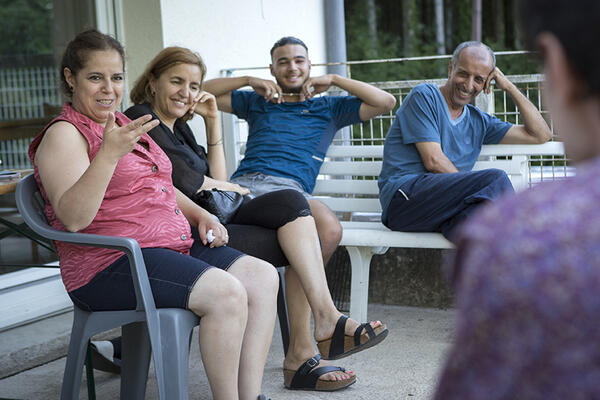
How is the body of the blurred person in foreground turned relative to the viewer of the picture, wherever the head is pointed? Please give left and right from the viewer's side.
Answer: facing away from the viewer and to the left of the viewer

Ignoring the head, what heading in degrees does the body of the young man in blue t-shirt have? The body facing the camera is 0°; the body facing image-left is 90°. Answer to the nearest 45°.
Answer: approximately 0°

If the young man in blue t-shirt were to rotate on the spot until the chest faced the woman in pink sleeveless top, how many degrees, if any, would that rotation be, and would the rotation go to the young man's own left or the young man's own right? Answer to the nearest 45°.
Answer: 0° — they already face them

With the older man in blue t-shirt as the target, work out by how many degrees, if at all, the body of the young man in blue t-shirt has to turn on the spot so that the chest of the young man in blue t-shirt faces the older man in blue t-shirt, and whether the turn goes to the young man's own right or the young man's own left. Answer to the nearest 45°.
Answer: approximately 45° to the young man's own left

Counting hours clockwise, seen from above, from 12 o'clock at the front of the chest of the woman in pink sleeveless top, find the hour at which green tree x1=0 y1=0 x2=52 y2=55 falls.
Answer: The green tree is roughly at 7 o'clock from the woman in pink sleeveless top.

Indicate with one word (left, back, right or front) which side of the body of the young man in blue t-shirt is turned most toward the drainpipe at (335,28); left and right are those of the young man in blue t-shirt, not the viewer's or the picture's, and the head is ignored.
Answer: back

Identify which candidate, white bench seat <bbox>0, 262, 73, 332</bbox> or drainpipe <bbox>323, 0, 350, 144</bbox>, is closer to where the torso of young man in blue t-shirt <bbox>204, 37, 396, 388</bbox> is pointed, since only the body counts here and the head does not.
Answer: the white bench seat

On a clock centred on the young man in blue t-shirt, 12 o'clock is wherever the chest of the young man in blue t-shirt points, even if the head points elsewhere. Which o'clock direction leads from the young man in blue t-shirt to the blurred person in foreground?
The blurred person in foreground is roughly at 12 o'clock from the young man in blue t-shirt.

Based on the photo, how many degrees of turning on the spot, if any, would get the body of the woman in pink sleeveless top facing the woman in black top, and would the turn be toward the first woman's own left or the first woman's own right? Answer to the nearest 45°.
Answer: approximately 90° to the first woman's own left

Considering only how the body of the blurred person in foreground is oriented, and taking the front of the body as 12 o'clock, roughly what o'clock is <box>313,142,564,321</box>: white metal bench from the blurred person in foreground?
The white metal bench is roughly at 1 o'clock from the blurred person in foreground.

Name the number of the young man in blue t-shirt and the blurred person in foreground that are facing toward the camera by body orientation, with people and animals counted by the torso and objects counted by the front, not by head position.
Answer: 1

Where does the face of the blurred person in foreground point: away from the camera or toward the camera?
away from the camera

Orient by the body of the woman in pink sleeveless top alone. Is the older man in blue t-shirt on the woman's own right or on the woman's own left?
on the woman's own left

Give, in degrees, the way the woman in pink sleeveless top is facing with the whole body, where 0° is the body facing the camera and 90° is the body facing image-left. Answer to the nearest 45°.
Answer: approximately 315°

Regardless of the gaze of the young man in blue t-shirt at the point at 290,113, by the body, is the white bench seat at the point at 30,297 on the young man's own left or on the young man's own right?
on the young man's own right
